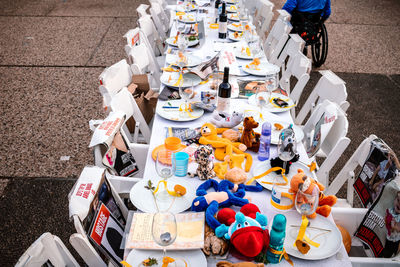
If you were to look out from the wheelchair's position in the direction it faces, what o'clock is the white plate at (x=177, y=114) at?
The white plate is roughly at 8 o'clock from the wheelchair.

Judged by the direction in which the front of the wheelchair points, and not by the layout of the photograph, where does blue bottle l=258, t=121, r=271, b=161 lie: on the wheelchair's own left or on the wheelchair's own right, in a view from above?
on the wheelchair's own left

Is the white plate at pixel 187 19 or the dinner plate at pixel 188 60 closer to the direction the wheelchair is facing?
the white plate

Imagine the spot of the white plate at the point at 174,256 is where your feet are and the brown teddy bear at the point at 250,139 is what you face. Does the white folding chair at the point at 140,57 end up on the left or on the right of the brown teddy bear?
left

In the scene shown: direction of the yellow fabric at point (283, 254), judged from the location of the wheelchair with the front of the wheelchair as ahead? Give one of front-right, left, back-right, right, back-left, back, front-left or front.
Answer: back-left

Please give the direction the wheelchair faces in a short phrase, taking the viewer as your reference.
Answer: facing away from the viewer and to the left of the viewer

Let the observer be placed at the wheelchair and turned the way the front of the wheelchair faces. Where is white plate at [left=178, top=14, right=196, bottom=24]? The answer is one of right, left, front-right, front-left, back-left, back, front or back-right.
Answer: left

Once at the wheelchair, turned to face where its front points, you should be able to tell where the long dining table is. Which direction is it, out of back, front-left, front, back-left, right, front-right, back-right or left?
back-left

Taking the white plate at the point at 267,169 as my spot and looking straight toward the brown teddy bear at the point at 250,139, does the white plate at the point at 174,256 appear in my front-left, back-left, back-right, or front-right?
back-left

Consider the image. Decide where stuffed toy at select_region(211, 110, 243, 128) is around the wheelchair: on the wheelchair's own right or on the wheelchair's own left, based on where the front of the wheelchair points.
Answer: on the wheelchair's own left
